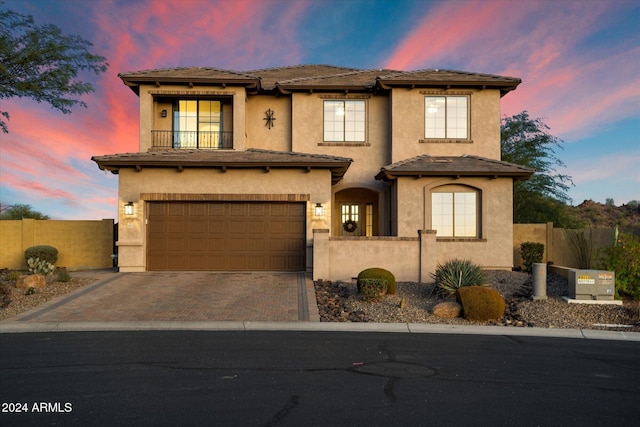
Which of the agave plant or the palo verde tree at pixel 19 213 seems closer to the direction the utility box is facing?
the agave plant

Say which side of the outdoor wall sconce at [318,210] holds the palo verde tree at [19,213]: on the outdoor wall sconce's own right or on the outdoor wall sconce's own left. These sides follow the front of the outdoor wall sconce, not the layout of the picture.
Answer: on the outdoor wall sconce's own right

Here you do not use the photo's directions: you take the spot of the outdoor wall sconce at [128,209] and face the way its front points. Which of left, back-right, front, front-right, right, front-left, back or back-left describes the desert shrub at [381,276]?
front-left

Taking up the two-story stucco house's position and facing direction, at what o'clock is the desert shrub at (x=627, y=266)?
The desert shrub is roughly at 10 o'clock from the two-story stucco house.

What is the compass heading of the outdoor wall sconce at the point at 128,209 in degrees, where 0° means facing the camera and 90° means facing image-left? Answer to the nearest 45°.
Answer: approximately 0°

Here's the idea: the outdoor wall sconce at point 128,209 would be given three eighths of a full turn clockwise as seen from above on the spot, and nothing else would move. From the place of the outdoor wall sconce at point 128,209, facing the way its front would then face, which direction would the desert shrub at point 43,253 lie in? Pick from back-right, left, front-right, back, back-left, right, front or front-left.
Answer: front

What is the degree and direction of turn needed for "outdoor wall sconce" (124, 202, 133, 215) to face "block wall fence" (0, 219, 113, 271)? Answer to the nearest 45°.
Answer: approximately 135° to its right

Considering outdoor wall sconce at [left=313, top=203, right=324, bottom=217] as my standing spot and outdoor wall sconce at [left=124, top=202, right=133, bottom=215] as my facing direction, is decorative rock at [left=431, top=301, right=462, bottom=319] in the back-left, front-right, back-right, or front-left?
back-left

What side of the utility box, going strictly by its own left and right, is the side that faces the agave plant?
right

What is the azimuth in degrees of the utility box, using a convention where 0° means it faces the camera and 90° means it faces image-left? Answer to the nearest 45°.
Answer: approximately 0°

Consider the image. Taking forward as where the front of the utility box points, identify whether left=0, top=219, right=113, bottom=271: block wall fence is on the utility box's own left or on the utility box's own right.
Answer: on the utility box's own right

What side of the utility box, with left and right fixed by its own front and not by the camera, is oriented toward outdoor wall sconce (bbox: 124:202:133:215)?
right

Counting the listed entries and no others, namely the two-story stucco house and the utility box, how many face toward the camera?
2
